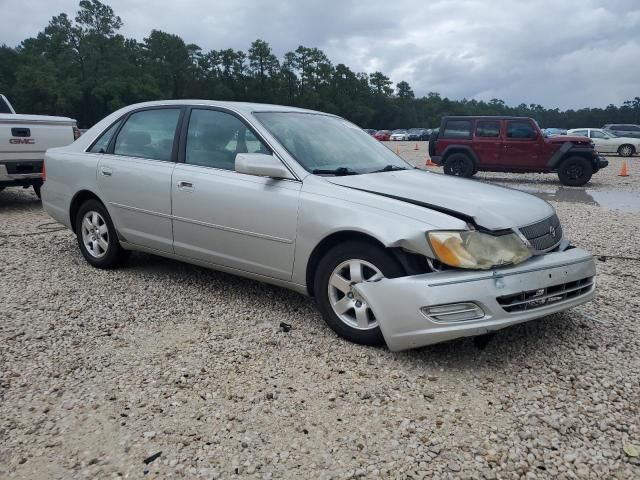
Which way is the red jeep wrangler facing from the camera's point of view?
to the viewer's right

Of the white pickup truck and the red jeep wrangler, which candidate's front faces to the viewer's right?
the red jeep wrangler

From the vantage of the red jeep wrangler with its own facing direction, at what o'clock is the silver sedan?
The silver sedan is roughly at 3 o'clock from the red jeep wrangler.

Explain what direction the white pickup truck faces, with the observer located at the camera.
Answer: facing away from the viewer and to the left of the viewer

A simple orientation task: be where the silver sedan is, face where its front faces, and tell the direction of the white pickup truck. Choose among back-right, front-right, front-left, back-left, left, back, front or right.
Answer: back
